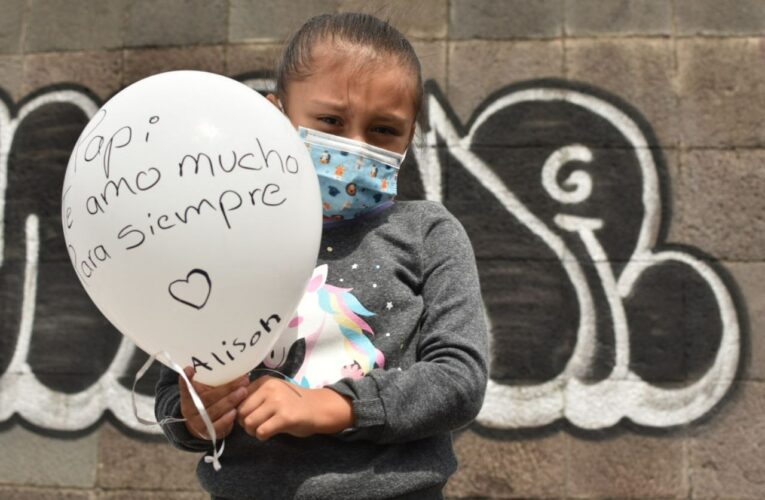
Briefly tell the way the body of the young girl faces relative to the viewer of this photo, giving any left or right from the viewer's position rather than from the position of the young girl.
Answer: facing the viewer

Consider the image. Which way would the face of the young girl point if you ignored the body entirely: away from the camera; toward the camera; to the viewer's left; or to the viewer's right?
toward the camera
